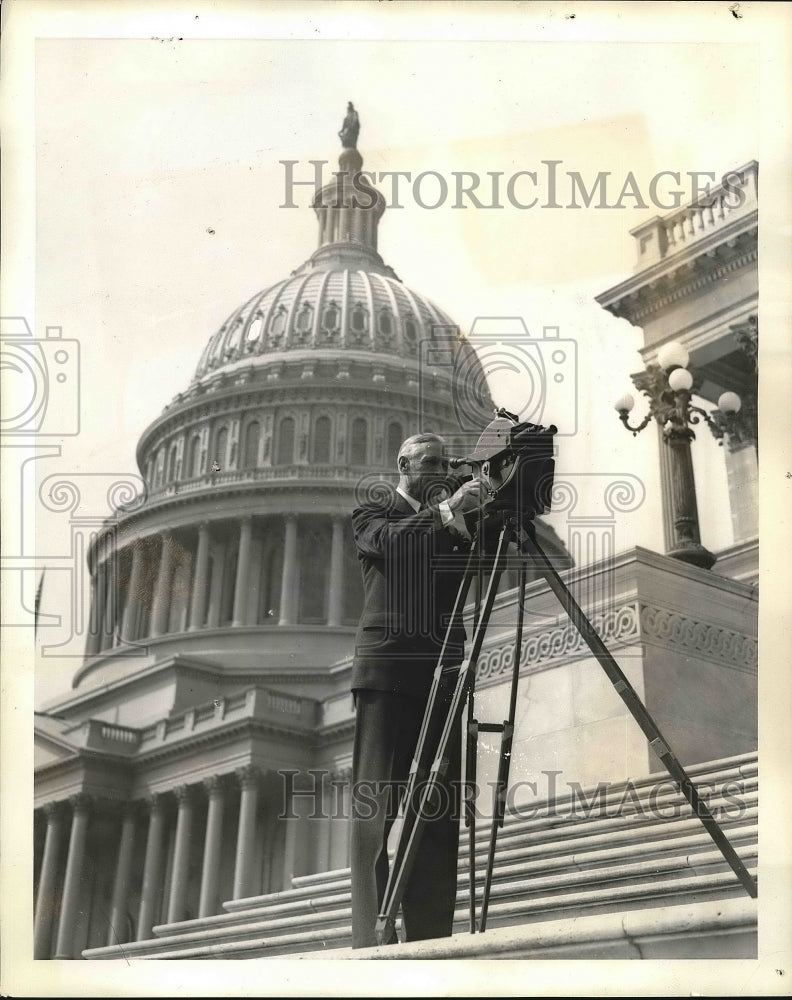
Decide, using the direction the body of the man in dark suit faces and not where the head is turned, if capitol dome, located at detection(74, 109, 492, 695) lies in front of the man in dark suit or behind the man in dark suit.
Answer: behind

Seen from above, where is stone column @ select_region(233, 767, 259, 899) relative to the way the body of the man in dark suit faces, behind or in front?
behind

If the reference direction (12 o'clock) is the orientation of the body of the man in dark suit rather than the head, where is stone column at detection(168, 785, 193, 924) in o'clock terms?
The stone column is roughly at 7 o'clock from the man in dark suit.

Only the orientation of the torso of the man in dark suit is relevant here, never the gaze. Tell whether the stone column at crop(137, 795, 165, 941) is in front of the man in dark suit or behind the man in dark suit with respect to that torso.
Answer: behind

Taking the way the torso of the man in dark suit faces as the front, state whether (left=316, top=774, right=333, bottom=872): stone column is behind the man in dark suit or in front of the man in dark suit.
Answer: behind

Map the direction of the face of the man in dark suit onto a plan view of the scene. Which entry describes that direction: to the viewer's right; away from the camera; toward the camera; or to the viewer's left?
to the viewer's right
